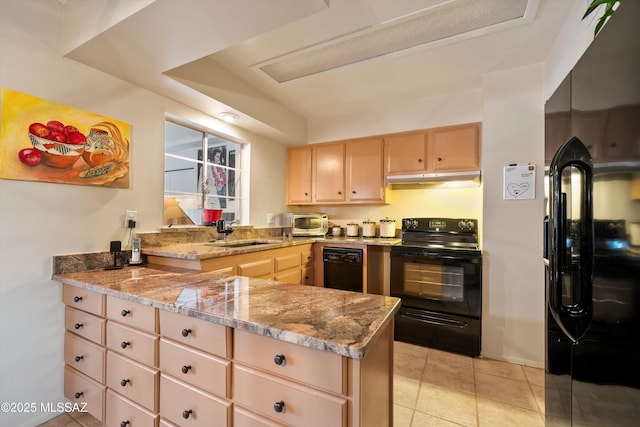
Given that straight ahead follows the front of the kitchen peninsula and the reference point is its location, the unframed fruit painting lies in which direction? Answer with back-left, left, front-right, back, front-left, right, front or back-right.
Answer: right

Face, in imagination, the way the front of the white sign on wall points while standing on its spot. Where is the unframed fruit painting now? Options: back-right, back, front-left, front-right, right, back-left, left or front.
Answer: front-right

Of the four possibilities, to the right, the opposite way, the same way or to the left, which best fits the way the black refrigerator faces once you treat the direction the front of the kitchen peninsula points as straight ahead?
to the right

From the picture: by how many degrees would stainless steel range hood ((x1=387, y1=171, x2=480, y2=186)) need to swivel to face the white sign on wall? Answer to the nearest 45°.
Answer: approximately 45° to its left

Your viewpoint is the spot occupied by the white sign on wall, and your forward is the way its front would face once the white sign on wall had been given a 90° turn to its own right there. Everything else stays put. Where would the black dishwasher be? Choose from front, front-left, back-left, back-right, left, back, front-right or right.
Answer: front

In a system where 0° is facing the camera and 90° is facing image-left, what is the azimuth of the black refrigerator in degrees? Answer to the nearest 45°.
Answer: approximately 90°

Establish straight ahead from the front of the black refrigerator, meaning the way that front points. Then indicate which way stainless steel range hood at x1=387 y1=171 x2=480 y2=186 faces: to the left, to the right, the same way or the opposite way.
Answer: to the left

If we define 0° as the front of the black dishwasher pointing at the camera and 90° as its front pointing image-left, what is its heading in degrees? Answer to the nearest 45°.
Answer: approximately 0°

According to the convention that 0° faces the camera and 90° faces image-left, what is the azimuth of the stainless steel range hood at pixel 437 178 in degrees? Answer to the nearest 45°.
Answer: approximately 0°

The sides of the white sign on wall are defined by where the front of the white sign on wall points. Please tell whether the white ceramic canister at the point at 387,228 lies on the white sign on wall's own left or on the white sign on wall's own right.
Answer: on the white sign on wall's own right

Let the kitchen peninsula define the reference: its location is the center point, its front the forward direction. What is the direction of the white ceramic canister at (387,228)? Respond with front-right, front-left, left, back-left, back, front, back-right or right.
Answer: back

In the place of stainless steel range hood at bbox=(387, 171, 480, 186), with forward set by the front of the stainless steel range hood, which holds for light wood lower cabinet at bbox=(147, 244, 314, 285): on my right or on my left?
on my right
